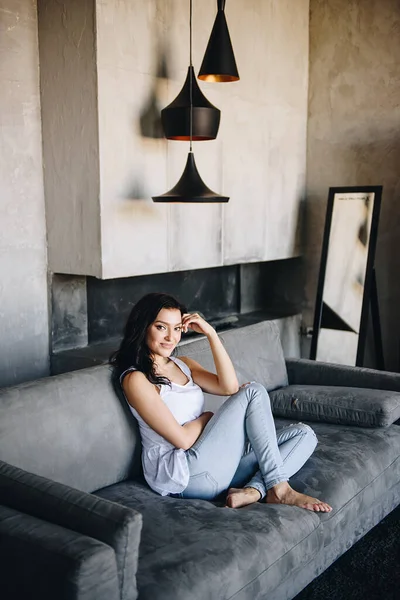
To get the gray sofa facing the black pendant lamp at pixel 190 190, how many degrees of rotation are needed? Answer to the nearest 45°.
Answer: approximately 135° to its left

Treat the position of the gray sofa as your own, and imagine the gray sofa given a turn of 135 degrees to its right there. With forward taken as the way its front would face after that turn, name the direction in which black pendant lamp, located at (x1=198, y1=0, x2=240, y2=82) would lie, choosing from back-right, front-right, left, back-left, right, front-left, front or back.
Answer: right

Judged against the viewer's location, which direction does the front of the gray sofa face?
facing the viewer and to the right of the viewer

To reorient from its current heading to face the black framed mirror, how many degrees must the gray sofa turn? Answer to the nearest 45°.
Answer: approximately 90° to its left

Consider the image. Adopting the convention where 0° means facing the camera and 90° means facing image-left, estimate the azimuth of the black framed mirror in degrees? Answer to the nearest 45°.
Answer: approximately 45°

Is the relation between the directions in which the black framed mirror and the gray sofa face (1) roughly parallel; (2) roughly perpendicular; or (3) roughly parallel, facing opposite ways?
roughly perpendicular

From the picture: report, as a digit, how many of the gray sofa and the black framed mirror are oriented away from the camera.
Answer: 0

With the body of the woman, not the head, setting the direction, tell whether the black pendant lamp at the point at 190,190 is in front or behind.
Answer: behind
